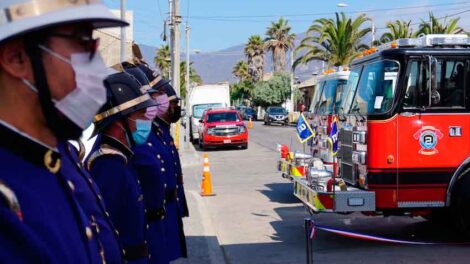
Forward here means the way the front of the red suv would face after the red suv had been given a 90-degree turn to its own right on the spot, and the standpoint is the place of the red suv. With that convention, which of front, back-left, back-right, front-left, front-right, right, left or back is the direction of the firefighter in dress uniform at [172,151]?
left

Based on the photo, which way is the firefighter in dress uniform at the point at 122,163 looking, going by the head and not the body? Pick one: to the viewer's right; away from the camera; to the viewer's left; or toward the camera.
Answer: to the viewer's right

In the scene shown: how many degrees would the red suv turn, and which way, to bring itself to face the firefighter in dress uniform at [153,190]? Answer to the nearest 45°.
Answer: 0° — it already faces them

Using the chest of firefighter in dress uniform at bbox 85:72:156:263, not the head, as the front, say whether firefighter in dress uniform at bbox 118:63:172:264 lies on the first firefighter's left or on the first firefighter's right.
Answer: on the first firefighter's left

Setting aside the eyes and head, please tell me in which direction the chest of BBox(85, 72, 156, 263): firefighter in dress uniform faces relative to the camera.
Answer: to the viewer's right

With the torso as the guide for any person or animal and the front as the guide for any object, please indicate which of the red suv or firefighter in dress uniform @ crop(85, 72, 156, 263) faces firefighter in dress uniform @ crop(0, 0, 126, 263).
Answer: the red suv

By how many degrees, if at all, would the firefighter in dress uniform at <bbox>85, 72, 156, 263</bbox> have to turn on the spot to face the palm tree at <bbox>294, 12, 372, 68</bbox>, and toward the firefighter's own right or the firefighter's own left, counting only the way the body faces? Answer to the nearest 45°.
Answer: approximately 90° to the firefighter's own left

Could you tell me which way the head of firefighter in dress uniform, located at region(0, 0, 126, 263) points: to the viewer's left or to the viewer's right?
to the viewer's right

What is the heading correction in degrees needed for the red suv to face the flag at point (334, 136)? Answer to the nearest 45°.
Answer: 0° — it already faces it

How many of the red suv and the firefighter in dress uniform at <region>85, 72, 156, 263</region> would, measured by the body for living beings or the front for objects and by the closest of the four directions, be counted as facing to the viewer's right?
1

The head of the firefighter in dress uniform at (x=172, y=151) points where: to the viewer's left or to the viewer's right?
to the viewer's right

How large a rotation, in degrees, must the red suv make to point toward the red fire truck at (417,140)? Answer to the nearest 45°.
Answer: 0° — it already faces it

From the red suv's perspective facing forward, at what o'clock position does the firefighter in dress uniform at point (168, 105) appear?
The firefighter in dress uniform is roughly at 12 o'clock from the red suv.

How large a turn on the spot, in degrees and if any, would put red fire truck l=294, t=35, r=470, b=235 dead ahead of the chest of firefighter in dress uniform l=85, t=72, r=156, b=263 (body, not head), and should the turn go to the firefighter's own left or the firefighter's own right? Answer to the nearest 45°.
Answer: approximately 45° to the firefighter's own left

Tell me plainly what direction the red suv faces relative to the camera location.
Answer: facing the viewer

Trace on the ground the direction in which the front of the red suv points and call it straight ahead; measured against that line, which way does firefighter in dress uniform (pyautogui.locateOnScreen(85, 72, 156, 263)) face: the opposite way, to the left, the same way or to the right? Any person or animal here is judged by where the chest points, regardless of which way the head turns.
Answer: to the left
